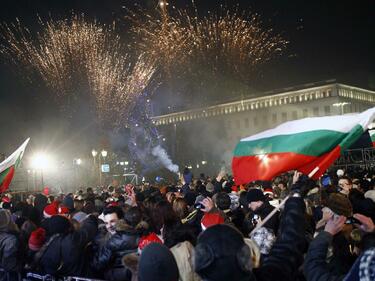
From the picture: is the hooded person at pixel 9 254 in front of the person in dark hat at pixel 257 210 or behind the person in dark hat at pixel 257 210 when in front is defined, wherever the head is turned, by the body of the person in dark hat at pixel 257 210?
in front

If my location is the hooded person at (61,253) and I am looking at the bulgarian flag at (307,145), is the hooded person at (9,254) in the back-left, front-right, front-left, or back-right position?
back-left

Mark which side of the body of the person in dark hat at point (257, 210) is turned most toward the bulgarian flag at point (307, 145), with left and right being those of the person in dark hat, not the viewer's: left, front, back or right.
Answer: left

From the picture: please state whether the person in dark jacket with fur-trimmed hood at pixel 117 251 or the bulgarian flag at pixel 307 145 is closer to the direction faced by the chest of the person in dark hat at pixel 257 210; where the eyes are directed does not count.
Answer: the person in dark jacket with fur-trimmed hood

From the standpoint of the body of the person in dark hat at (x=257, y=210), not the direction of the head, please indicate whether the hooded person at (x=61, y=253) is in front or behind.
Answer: in front

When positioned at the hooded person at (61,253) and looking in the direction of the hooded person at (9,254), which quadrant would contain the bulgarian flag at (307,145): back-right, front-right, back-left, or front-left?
back-right

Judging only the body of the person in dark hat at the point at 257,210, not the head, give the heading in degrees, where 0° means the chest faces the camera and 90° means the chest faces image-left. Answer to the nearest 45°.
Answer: approximately 45°
